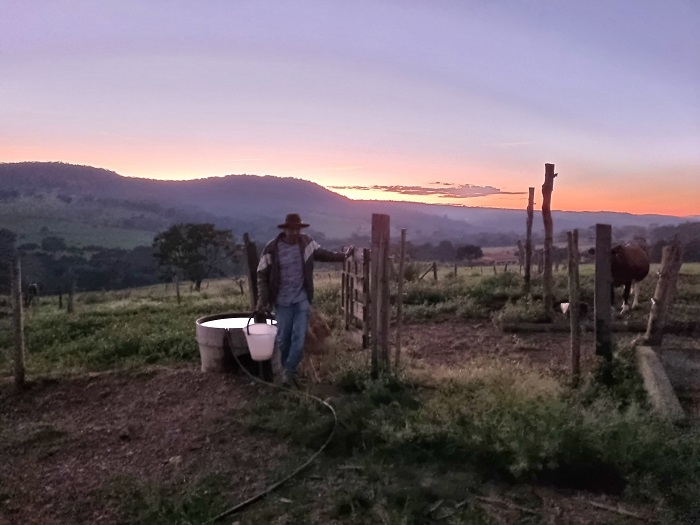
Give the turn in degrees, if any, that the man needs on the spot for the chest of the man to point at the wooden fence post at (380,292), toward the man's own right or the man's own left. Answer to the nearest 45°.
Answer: approximately 90° to the man's own left

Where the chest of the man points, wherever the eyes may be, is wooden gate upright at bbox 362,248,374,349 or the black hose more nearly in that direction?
the black hose

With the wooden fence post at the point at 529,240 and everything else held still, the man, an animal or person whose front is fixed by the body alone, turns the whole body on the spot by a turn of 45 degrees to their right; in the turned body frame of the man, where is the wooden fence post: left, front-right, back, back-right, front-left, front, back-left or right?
back

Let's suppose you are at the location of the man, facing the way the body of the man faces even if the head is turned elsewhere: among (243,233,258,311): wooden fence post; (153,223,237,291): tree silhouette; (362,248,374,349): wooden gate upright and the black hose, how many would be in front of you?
1

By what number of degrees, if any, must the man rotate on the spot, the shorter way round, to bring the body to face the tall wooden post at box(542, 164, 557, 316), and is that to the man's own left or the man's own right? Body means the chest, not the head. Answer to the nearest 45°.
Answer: approximately 135° to the man's own left

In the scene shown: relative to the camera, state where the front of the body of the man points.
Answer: toward the camera

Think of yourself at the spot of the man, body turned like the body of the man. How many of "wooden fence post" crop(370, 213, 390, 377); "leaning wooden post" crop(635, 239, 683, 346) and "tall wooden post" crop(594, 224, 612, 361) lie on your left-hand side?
3

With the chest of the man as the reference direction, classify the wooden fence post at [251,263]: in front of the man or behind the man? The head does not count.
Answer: behind

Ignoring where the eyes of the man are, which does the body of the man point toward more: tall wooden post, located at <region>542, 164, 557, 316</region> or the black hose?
the black hose

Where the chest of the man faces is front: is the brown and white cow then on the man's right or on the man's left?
on the man's left

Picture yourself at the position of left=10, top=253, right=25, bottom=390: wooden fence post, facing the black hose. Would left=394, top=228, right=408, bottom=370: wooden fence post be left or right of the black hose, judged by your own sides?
left

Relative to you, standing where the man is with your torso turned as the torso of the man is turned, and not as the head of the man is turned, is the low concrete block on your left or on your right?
on your left

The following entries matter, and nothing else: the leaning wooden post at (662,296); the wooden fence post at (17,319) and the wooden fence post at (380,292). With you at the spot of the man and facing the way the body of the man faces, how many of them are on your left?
2

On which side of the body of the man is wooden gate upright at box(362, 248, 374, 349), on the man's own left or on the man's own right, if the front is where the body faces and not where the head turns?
on the man's own left

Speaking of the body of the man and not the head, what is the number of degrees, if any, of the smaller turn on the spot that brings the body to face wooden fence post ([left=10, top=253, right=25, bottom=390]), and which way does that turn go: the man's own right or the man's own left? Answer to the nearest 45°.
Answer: approximately 90° to the man's own right

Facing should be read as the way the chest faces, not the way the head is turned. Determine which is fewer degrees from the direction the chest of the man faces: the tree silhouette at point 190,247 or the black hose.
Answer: the black hose

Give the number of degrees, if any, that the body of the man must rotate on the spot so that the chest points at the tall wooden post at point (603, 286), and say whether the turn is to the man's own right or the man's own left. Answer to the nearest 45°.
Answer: approximately 90° to the man's own left

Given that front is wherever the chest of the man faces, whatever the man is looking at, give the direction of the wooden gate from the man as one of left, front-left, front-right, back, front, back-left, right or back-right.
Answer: back-left
